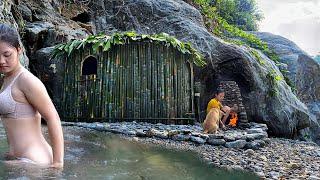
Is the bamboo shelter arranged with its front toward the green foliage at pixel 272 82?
no

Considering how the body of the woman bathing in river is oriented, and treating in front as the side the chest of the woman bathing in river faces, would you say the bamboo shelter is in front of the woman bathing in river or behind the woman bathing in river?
behind

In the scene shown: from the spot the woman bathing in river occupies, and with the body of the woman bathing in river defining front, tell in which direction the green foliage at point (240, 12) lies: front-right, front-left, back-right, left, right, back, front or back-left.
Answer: back

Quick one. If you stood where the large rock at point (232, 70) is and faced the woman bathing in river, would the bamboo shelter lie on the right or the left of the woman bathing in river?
right

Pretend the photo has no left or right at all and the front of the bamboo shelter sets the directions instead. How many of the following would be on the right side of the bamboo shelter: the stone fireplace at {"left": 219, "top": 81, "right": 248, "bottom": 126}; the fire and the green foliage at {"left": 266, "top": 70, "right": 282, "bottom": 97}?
0

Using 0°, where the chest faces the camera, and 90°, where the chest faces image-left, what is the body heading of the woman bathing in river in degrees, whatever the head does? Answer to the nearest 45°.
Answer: approximately 45°

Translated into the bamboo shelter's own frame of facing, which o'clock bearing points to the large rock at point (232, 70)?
The large rock is roughly at 8 o'clock from the bamboo shelter.

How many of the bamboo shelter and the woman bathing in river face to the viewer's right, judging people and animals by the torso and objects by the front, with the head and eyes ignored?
0

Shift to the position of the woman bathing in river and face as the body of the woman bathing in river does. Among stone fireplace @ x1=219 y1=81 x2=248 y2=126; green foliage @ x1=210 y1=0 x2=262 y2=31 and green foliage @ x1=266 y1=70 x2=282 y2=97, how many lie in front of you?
0

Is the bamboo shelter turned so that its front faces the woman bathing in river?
yes

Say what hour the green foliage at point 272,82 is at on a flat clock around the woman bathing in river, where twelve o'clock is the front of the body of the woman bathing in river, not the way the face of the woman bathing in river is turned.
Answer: The green foliage is roughly at 6 o'clock from the woman bathing in river.

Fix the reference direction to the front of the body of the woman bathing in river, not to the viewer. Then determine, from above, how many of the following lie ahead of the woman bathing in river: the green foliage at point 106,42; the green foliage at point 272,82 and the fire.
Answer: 0

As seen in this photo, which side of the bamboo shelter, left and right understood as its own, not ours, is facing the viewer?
front

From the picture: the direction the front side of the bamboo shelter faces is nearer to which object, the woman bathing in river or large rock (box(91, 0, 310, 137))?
the woman bathing in river

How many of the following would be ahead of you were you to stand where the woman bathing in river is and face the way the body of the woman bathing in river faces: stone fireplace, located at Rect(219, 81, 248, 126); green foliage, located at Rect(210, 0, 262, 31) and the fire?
0

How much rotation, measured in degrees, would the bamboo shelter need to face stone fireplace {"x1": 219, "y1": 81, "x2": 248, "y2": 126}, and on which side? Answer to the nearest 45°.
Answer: approximately 90° to its left

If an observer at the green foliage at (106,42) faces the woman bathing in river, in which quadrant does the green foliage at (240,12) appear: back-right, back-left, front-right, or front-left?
back-left
